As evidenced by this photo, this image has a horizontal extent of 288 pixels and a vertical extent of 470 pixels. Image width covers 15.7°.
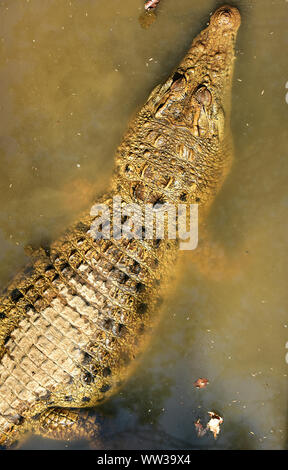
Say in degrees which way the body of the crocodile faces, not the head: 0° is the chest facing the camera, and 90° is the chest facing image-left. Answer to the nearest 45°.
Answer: approximately 225°
